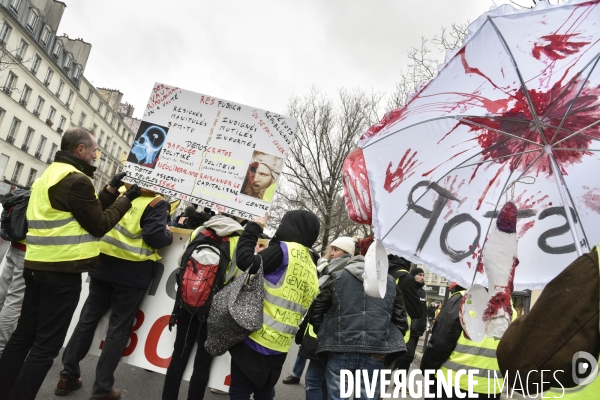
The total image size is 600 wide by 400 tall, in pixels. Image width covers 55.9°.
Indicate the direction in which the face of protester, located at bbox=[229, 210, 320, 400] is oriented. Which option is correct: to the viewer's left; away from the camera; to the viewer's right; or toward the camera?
away from the camera

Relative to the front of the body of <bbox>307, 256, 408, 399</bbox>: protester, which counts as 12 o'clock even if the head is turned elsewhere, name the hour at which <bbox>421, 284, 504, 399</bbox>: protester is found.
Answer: <bbox>421, 284, 504, 399</bbox>: protester is roughly at 2 o'clock from <bbox>307, 256, 408, 399</bbox>: protester.

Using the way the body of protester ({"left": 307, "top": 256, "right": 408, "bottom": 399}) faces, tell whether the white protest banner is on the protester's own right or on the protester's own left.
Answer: on the protester's own left

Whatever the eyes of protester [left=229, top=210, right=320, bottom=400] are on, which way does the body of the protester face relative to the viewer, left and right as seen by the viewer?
facing away from the viewer and to the left of the viewer

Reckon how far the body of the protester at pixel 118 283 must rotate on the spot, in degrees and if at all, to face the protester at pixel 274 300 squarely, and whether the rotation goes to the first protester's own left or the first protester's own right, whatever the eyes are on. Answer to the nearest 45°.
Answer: approximately 90° to the first protester's own right

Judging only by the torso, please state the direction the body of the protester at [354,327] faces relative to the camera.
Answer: away from the camera
